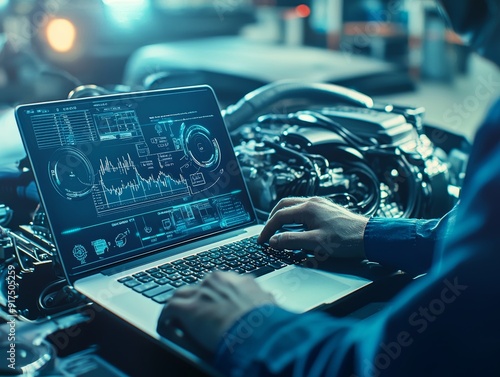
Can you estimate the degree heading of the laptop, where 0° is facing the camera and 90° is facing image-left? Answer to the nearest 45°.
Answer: approximately 315°

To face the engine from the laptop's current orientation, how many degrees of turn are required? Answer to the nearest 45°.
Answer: approximately 90° to its left
